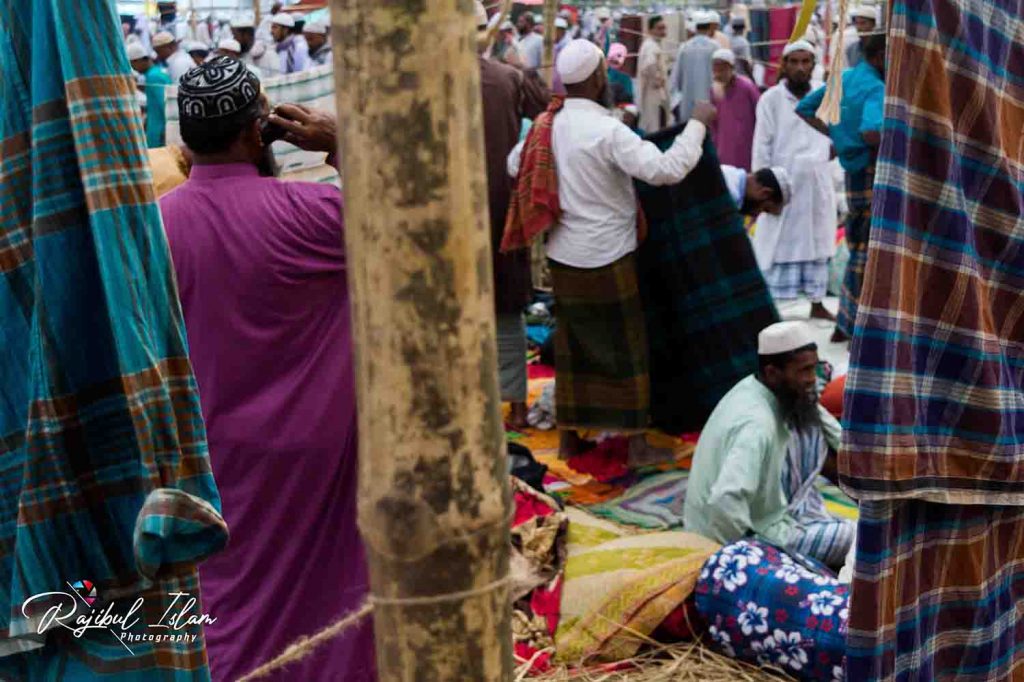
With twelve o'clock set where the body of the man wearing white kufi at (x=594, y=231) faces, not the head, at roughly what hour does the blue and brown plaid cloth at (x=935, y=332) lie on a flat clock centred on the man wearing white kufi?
The blue and brown plaid cloth is roughly at 4 o'clock from the man wearing white kufi.

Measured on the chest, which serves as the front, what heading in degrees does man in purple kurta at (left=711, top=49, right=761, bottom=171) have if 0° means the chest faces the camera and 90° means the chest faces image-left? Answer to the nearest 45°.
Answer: approximately 45°

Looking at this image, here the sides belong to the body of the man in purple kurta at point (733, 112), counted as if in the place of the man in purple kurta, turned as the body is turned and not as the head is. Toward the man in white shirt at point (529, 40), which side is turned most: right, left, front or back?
right

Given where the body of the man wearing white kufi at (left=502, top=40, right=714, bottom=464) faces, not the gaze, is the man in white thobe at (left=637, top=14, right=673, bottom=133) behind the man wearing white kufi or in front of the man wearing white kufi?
in front

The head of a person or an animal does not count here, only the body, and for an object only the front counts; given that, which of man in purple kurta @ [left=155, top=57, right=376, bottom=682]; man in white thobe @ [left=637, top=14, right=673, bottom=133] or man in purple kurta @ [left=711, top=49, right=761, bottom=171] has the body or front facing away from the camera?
man in purple kurta @ [left=155, top=57, right=376, bottom=682]

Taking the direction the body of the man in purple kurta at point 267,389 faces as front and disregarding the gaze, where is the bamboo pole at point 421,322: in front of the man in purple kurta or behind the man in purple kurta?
behind

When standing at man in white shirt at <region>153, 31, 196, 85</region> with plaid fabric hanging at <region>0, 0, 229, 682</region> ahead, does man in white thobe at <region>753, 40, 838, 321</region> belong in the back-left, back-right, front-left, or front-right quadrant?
front-left

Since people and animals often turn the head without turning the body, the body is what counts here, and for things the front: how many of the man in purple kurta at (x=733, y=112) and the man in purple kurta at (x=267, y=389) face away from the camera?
1

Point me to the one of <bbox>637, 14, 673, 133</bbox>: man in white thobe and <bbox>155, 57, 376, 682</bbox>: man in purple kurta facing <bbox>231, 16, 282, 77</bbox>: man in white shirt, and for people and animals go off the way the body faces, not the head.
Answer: the man in purple kurta

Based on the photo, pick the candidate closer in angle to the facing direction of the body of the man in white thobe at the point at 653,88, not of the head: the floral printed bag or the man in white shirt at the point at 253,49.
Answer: the floral printed bag

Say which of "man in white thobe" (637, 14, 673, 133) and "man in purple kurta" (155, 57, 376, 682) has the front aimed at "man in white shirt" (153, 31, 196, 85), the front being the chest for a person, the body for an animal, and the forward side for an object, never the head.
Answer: the man in purple kurta

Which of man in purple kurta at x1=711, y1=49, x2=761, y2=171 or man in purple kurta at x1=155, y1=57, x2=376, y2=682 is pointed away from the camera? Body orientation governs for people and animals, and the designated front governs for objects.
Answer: man in purple kurta at x1=155, y1=57, x2=376, y2=682

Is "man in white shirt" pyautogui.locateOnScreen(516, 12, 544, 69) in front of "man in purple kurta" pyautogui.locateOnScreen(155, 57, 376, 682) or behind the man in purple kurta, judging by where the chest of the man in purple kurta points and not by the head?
in front

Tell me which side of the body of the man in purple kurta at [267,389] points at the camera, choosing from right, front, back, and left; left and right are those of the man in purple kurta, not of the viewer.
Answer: back

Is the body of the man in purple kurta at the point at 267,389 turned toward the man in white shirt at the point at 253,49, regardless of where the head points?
yes
